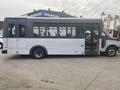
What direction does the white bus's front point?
to the viewer's right
